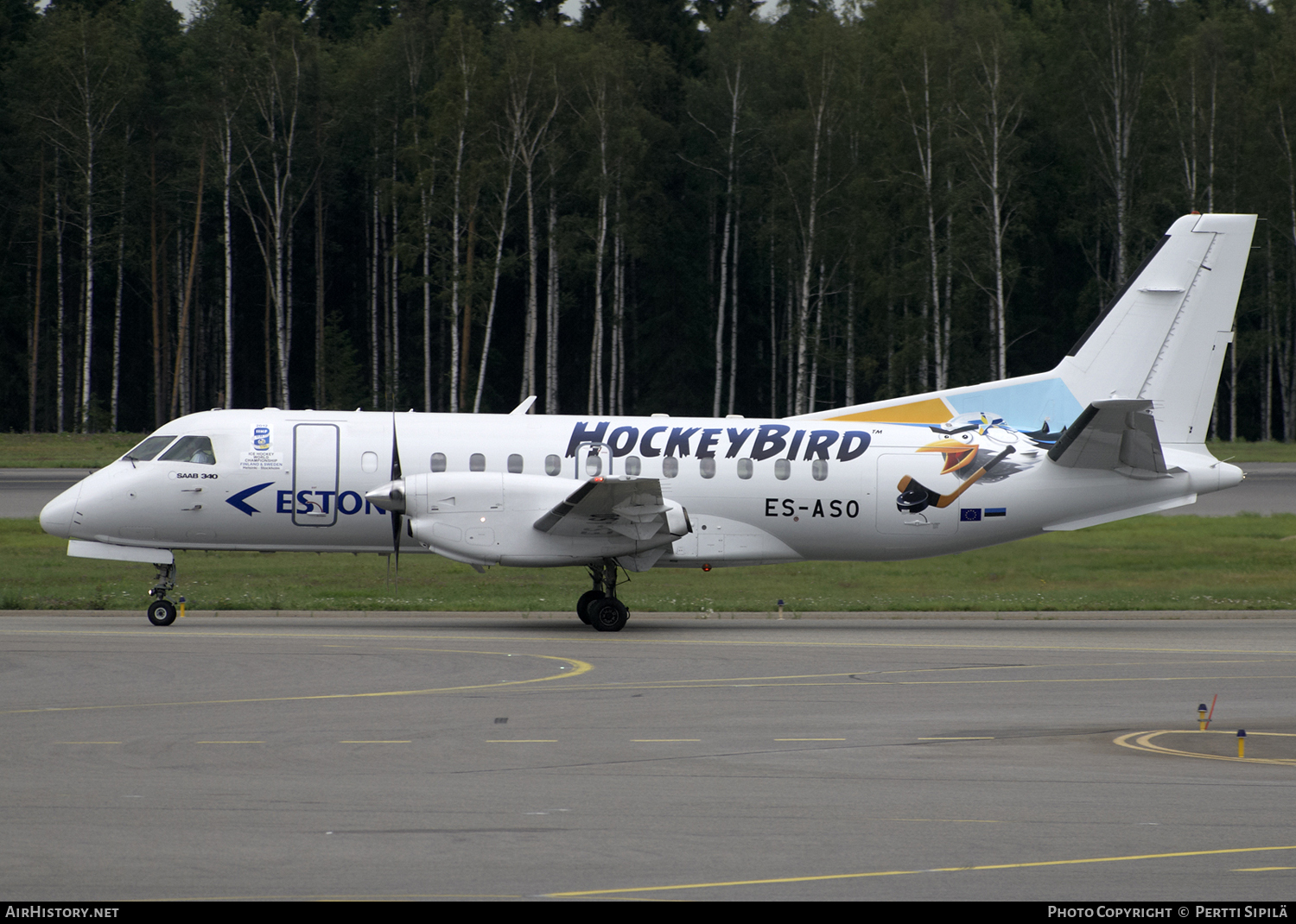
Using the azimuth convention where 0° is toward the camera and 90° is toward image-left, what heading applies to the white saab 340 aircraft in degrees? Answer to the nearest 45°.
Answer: approximately 90°
